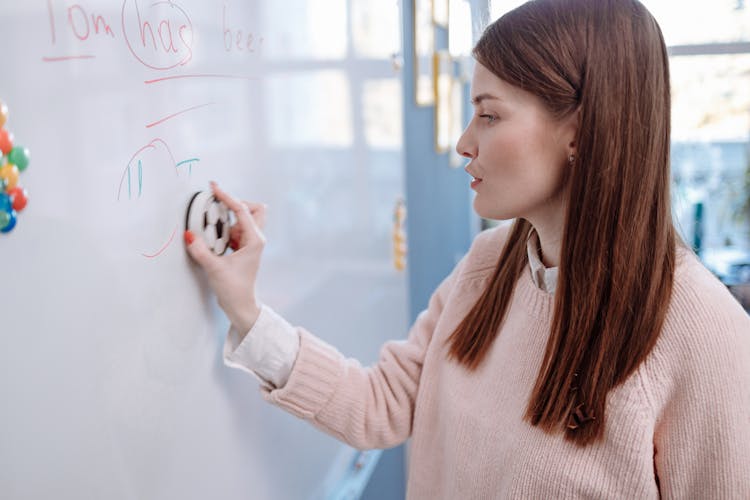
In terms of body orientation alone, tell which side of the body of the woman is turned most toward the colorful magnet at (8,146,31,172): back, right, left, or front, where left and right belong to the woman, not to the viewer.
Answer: front

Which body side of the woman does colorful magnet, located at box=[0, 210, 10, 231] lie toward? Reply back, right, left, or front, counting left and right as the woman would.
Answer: front

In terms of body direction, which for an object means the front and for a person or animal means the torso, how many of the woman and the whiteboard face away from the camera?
0

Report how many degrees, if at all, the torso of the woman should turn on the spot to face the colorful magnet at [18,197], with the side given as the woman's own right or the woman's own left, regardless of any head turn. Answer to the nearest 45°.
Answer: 0° — they already face it

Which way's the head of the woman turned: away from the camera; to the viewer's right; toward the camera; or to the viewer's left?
to the viewer's left

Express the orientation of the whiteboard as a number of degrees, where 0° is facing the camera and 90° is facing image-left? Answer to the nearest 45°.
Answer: approximately 315°
